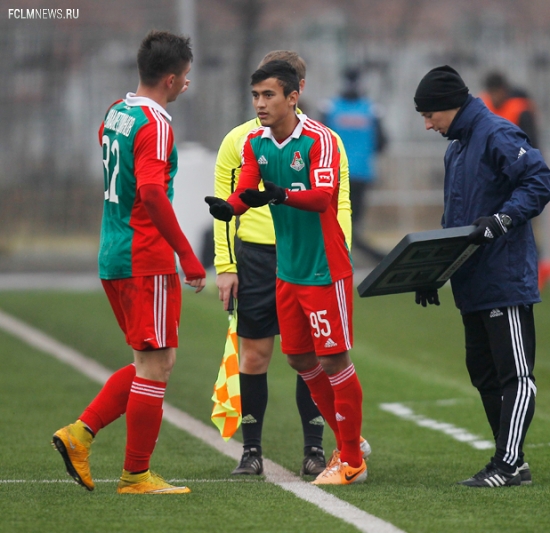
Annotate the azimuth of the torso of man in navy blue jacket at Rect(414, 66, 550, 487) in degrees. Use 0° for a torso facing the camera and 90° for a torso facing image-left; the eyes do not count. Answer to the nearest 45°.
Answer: approximately 90°

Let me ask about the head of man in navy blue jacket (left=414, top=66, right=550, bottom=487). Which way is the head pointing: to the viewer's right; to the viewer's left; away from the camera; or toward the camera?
to the viewer's left
